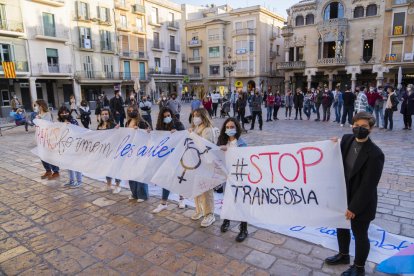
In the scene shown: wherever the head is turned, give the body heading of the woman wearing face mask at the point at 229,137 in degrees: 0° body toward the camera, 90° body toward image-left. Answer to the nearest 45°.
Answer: approximately 0°

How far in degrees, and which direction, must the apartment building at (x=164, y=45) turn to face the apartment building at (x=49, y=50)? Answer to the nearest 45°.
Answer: approximately 90° to its right

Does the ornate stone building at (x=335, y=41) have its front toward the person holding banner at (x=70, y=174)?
yes

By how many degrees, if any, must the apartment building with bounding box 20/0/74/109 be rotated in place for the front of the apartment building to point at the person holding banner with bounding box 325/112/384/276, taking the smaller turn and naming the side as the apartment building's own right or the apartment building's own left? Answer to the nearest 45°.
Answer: approximately 45° to the apartment building's own right

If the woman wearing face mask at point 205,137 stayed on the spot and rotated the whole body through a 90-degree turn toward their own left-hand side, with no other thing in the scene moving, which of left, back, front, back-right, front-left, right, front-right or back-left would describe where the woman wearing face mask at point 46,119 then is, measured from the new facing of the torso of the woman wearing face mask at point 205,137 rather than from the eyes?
back

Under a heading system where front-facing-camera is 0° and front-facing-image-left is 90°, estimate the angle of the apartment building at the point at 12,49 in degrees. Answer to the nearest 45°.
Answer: approximately 315°

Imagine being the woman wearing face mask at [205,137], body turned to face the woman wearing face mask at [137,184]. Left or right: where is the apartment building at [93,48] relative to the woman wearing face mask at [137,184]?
right

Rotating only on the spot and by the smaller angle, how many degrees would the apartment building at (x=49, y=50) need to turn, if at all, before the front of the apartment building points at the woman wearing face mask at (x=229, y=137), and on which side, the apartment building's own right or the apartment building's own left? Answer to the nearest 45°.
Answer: approximately 45° to the apartment building's own right

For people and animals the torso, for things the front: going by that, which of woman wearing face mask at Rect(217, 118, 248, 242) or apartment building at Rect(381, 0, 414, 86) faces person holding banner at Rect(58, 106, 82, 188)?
the apartment building

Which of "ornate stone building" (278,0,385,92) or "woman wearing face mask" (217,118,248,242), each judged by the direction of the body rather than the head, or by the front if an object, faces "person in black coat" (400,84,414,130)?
the ornate stone building

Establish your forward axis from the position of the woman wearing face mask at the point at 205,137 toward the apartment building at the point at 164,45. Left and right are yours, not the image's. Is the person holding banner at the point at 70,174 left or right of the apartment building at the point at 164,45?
left
